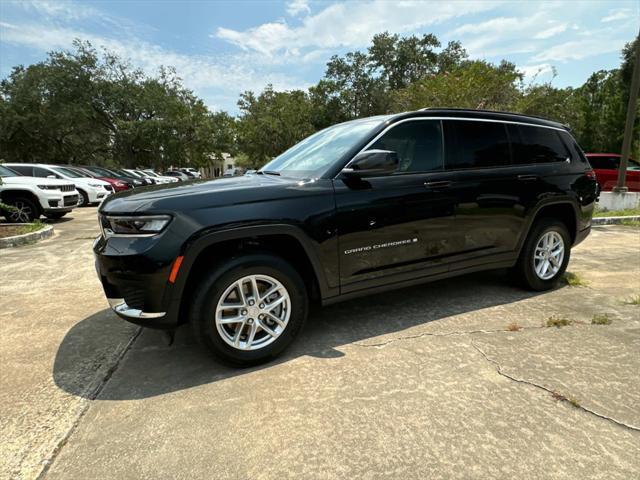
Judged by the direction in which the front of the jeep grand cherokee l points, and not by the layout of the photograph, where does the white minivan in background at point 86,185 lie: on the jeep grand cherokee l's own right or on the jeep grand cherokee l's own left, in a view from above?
on the jeep grand cherokee l's own right

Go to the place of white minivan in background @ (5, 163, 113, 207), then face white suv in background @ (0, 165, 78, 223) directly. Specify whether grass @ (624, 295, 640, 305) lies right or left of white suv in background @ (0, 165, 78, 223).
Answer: left

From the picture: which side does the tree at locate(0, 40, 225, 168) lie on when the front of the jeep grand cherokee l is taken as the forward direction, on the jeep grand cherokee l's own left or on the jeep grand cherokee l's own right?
on the jeep grand cherokee l's own right

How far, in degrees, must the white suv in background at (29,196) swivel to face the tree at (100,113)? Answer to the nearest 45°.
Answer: approximately 135° to its left

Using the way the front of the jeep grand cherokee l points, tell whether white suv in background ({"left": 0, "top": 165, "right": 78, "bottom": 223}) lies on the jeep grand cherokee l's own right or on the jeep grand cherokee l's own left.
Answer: on the jeep grand cherokee l's own right

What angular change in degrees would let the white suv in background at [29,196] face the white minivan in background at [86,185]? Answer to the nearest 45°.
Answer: approximately 135° to its left

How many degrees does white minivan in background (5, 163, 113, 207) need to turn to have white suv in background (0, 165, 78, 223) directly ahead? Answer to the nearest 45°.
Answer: approximately 45° to its right
